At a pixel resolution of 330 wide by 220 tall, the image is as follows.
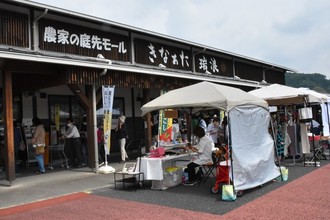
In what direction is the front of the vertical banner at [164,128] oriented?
toward the camera

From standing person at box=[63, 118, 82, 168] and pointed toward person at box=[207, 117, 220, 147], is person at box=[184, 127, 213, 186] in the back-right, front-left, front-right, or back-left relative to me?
front-right

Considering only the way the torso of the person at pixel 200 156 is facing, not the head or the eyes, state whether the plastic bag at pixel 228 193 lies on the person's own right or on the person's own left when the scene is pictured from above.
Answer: on the person's own left

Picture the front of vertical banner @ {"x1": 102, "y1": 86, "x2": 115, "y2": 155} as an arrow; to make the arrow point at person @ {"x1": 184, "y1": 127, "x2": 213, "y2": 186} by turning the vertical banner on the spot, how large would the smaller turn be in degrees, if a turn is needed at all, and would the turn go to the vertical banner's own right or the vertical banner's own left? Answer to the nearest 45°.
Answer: approximately 45° to the vertical banner's own left

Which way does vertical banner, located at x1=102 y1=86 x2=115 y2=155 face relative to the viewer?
toward the camera

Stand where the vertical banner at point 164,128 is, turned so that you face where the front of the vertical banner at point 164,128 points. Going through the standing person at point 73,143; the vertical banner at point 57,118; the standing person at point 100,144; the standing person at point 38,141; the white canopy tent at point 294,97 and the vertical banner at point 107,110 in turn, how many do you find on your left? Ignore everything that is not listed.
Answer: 1

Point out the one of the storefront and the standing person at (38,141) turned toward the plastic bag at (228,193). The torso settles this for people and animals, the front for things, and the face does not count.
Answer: the storefront

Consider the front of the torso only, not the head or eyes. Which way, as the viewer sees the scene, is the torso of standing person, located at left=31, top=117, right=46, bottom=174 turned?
to the viewer's left

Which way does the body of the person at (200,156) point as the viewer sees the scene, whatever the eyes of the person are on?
to the viewer's left

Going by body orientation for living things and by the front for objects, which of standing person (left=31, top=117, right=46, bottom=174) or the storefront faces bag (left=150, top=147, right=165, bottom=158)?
the storefront

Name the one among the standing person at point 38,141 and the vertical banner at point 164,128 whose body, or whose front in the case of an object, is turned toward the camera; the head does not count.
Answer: the vertical banner

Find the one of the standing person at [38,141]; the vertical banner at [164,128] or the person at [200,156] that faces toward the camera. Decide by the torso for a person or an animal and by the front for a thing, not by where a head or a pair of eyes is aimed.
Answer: the vertical banner

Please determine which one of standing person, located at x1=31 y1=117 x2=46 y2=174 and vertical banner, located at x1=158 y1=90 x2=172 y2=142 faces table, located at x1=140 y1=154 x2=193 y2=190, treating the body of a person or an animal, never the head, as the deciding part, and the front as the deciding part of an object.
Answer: the vertical banner

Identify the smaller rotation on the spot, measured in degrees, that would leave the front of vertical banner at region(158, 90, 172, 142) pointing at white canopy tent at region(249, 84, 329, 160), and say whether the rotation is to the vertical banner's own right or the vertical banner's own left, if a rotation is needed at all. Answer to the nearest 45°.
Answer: approximately 90° to the vertical banner's own left
